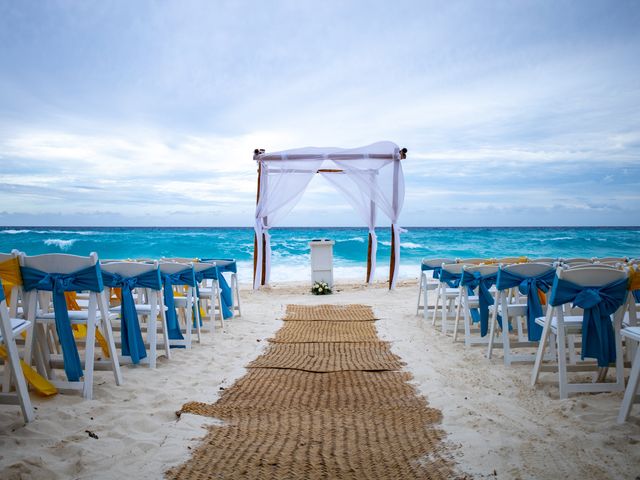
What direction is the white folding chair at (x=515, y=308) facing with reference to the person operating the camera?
facing away from the viewer and to the left of the viewer

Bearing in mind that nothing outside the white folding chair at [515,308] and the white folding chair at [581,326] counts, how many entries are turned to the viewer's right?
0

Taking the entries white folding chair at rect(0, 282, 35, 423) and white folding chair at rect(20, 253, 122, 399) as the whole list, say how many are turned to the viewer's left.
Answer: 0

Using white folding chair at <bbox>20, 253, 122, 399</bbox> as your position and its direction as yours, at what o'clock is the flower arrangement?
The flower arrangement is roughly at 12 o'clock from the white folding chair.

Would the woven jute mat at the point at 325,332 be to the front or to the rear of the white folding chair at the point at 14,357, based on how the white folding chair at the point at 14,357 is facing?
to the front

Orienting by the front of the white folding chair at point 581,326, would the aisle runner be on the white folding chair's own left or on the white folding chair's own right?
on the white folding chair's own left

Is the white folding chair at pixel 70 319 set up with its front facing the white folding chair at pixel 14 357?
no

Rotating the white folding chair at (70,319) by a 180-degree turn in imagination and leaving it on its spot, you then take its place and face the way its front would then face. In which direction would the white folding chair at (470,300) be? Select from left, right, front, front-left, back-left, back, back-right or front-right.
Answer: back-left

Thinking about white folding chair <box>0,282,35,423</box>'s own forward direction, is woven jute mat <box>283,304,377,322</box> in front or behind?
in front

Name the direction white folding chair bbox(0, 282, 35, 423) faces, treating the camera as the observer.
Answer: facing away from the viewer and to the right of the viewer

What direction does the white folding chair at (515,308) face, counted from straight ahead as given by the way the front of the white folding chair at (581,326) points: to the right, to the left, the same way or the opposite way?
the same way

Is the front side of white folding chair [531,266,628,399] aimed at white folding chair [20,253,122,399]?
no

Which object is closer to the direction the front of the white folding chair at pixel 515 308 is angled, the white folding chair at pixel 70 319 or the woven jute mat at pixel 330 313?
the woven jute mat

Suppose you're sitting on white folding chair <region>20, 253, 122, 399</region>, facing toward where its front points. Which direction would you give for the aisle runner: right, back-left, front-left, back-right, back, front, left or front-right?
right

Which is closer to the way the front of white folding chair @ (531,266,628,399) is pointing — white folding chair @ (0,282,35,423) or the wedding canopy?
the wedding canopy

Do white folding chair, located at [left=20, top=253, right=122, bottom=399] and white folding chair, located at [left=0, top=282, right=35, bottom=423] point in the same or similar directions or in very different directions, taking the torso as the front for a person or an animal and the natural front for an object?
same or similar directions

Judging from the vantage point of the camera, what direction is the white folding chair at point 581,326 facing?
facing away from the viewer and to the left of the viewer

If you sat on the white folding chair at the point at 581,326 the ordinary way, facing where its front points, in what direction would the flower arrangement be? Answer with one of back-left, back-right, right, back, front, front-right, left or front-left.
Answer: front

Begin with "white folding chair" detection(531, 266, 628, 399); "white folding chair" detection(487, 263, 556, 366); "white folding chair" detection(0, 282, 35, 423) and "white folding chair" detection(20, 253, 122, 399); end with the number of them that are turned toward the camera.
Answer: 0

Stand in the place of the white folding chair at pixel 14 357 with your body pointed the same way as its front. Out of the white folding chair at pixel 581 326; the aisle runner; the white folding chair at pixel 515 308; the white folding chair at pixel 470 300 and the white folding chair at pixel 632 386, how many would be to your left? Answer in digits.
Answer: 0
